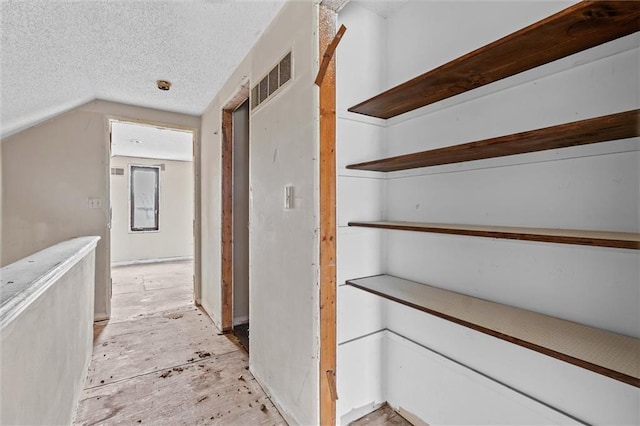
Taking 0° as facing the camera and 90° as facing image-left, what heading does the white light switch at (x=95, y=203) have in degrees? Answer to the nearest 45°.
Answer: approximately 0°

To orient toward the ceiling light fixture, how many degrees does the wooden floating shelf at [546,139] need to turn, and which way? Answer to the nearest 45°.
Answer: approximately 45° to its right

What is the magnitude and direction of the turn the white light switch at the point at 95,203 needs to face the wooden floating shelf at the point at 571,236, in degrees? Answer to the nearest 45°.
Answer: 0° — it already faces it

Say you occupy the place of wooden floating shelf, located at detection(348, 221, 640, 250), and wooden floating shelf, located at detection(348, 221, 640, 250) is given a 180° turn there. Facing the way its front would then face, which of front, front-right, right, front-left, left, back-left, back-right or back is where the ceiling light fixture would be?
back-left

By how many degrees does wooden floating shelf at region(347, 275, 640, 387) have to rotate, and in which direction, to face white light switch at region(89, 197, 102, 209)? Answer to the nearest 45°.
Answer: approximately 45° to its right

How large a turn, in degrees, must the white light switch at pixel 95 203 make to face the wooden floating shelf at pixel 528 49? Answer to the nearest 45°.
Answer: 0° — it already faces it

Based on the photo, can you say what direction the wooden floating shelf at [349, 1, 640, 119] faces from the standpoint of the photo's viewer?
facing the viewer and to the left of the viewer
